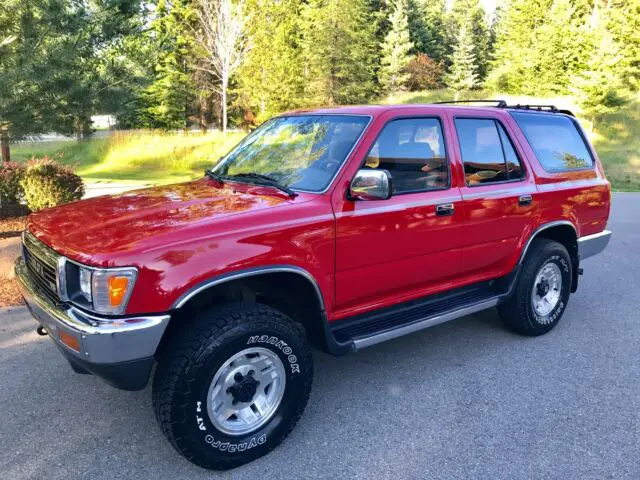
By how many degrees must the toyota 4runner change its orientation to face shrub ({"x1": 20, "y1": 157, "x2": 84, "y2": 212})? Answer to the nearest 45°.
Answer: approximately 90° to its right

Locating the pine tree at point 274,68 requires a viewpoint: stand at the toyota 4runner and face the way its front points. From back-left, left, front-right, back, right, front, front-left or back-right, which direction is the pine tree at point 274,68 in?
back-right

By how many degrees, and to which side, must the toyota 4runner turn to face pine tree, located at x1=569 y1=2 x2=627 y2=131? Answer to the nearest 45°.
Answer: approximately 180°

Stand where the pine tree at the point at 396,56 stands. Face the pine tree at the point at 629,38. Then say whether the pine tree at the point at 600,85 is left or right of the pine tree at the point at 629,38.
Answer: right

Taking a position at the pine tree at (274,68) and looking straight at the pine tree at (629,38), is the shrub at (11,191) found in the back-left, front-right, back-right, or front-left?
back-right

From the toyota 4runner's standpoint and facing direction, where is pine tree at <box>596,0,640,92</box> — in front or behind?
behind

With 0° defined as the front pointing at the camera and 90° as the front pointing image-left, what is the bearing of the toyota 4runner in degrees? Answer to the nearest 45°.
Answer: approximately 45°

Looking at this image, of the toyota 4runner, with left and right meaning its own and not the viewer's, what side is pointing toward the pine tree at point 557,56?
back

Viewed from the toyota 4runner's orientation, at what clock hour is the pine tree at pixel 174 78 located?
The pine tree is roughly at 4 o'clock from the toyota 4runner.

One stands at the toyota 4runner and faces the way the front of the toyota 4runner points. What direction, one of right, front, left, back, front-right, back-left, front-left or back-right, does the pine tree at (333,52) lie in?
back-right
